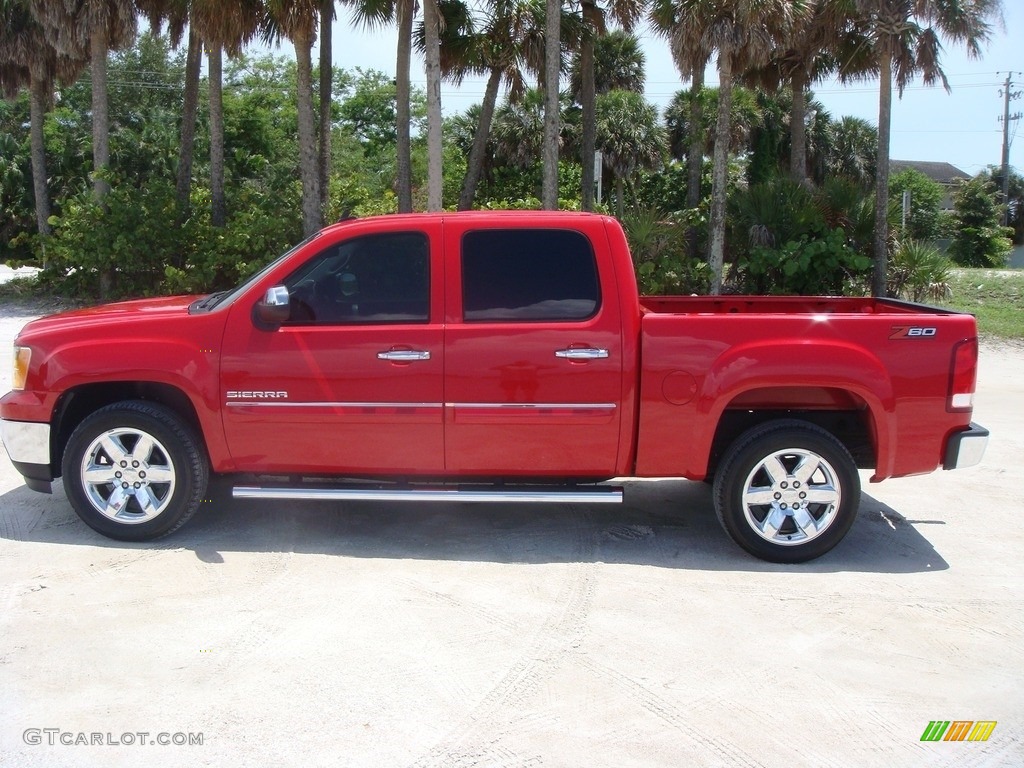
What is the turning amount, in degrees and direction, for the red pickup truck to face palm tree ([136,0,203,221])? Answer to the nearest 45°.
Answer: approximately 90° to its right

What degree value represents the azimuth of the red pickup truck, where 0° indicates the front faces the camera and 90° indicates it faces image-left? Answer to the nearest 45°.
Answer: approximately 90°

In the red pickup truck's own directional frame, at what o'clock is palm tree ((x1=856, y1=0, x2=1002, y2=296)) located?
The palm tree is roughly at 4 o'clock from the red pickup truck.

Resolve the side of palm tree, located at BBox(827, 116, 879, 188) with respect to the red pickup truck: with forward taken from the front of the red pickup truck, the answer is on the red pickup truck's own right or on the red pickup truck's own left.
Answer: on the red pickup truck's own right

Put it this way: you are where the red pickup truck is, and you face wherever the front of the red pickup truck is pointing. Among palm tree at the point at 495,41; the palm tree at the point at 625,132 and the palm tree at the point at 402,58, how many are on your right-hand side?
3

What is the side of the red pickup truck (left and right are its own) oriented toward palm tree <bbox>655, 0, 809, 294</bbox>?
right

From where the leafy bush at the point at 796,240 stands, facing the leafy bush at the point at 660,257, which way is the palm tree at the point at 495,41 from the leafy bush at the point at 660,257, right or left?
right

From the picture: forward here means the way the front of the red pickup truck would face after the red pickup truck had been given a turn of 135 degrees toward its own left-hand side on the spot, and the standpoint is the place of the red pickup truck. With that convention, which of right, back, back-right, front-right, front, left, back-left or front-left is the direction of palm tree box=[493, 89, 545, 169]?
back-left

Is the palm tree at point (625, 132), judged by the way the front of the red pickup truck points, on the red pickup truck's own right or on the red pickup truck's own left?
on the red pickup truck's own right

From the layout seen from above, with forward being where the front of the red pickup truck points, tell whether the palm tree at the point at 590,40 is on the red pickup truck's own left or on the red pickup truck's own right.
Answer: on the red pickup truck's own right
